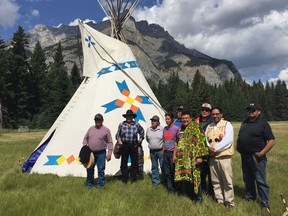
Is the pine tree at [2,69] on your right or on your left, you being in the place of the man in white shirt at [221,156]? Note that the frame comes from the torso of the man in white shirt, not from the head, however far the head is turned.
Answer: on your right

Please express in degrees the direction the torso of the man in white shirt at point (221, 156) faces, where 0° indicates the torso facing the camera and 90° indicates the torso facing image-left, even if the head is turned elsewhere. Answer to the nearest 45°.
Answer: approximately 45°

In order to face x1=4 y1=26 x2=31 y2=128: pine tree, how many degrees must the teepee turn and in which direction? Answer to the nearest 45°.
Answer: approximately 90° to its right

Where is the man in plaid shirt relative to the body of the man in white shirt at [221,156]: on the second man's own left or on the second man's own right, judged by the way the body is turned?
on the second man's own right

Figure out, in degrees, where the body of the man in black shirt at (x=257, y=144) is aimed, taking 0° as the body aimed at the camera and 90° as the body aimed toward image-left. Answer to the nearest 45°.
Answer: approximately 45°

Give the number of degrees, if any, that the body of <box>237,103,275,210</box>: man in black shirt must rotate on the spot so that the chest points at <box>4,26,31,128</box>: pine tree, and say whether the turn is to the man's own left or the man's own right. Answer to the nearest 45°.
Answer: approximately 90° to the man's own right
